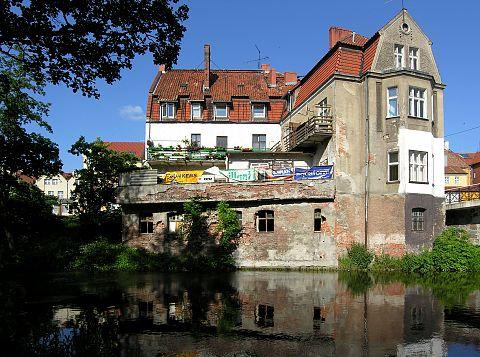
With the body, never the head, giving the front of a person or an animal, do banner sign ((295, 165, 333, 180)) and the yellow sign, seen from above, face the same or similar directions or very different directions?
same or similar directions

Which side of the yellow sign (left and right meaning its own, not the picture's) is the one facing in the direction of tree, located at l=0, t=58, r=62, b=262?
right

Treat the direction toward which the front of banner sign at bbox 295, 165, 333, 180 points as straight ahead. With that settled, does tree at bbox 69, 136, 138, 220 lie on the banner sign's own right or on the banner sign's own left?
on the banner sign's own right

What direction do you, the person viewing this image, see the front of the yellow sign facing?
facing the viewer

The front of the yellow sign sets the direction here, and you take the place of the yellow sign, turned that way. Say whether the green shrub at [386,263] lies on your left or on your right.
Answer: on your left

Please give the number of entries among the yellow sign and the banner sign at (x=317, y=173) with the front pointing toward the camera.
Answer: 2

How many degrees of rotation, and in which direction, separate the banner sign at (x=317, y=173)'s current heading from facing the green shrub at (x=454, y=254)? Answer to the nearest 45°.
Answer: approximately 90° to its left

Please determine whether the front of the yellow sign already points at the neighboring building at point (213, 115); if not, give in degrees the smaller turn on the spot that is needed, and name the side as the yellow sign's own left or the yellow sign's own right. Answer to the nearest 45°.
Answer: approximately 180°
